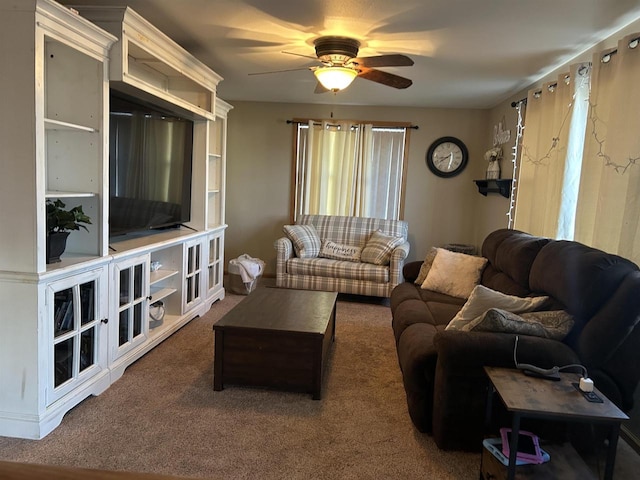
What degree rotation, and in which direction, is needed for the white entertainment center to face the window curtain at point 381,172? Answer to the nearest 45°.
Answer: approximately 90° to its left

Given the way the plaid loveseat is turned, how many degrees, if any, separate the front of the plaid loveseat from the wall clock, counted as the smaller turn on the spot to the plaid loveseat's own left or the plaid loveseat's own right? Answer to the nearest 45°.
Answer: approximately 135° to the plaid loveseat's own left

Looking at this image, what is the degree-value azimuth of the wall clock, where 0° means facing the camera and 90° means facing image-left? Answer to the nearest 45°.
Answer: approximately 0°

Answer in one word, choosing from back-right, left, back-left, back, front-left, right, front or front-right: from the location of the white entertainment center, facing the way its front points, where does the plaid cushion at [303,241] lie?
left

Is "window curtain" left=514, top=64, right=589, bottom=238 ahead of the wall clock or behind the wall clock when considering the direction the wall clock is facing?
ahead

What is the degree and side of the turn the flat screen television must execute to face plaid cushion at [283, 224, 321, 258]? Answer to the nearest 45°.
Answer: approximately 90° to its left

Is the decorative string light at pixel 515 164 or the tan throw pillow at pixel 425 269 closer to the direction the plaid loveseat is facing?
the tan throw pillow

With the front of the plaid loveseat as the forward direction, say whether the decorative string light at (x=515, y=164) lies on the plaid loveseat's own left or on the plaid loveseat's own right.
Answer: on the plaid loveseat's own left

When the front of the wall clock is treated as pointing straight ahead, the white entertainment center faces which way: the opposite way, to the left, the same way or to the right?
to the left

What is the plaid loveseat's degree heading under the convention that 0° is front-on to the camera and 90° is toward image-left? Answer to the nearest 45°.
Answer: approximately 0°

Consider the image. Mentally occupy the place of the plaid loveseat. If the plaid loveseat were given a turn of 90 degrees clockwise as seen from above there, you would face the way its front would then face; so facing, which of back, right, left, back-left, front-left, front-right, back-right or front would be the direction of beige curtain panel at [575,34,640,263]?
back-left

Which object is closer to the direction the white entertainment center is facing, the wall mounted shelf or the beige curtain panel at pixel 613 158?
the beige curtain panel

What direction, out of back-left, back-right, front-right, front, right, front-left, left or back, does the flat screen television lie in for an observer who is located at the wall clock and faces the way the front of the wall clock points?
front-right

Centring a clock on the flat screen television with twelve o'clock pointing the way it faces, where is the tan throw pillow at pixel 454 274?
The tan throw pillow is roughly at 11 o'clock from the flat screen television.

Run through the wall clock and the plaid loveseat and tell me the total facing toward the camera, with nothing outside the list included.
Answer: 2

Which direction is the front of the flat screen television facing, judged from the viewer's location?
facing the viewer and to the right of the viewer

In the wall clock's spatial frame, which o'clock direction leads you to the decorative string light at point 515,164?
The decorative string light is roughly at 11 o'clock from the wall clock.
